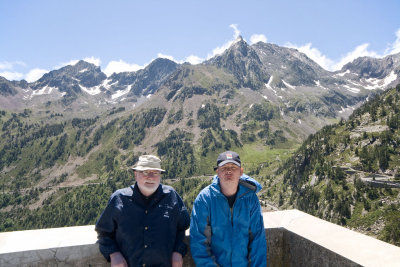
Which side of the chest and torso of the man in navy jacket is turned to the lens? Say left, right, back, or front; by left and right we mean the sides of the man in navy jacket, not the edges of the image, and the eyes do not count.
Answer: front

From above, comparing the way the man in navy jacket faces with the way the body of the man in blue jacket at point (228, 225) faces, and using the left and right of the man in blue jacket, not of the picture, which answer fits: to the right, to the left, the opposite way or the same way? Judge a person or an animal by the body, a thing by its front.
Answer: the same way

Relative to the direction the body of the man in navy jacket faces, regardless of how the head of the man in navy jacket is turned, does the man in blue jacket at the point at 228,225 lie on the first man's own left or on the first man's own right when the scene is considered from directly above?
on the first man's own left

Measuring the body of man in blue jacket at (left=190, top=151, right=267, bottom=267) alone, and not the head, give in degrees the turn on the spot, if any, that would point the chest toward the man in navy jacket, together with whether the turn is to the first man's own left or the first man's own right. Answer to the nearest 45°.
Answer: approximately 90° to the first man's own right

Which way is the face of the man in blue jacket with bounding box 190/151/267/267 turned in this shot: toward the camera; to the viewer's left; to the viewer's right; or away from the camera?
toward the camera

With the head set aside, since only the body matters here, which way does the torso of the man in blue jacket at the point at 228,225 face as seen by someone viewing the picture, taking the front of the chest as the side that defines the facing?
toward the camera

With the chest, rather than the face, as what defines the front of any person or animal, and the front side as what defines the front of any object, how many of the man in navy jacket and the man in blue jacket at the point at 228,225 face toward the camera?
2
